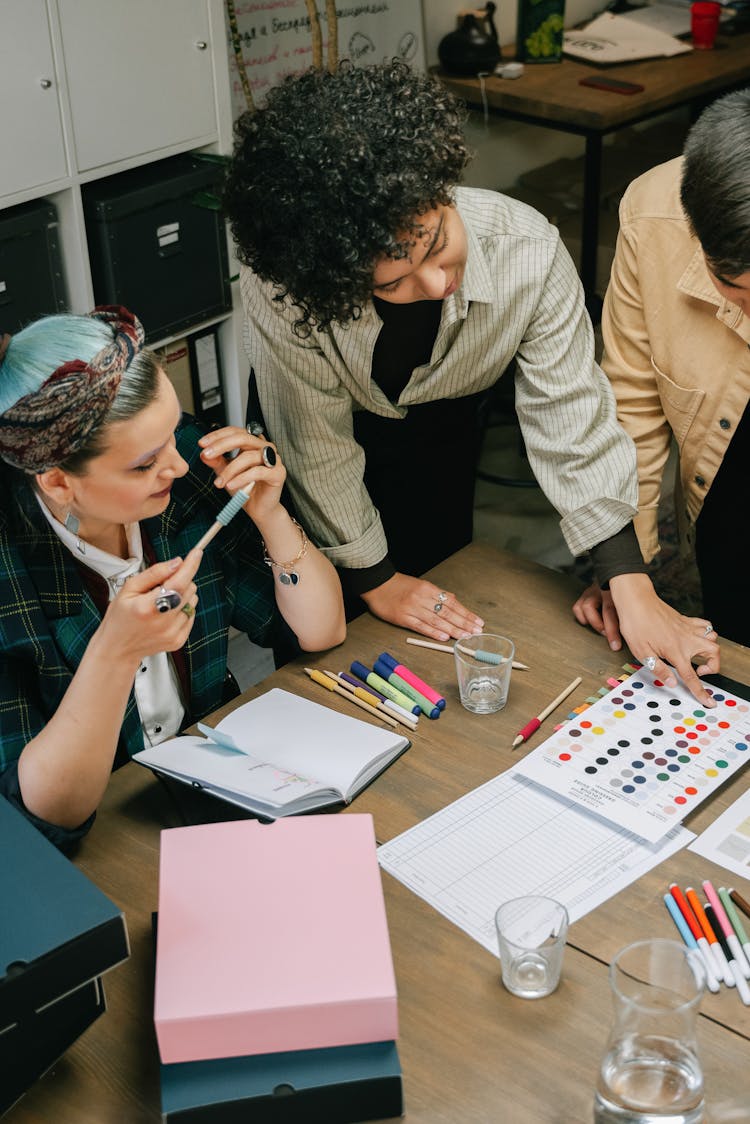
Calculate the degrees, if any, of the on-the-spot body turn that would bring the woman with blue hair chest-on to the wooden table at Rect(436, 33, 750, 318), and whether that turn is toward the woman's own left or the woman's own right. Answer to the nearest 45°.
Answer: approximately 90° to the woman's own left

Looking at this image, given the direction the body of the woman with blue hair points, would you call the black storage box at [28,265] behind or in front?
behind

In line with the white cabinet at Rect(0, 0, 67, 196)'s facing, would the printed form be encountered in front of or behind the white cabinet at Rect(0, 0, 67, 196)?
in front

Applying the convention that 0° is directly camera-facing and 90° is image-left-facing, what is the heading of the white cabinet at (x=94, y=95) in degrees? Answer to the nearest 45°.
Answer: approximately 315°

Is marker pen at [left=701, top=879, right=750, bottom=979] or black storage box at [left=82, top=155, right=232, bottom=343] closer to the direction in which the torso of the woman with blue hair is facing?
the marker pen

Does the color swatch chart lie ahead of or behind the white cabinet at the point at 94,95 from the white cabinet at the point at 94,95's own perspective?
ahead

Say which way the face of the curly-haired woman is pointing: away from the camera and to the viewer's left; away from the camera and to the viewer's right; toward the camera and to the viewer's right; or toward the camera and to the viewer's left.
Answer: toward the camera and to the viewer's right

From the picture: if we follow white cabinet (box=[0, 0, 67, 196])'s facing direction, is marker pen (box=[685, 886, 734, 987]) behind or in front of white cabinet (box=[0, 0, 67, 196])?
in front

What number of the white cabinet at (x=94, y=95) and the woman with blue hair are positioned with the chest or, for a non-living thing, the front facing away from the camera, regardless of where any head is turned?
0
